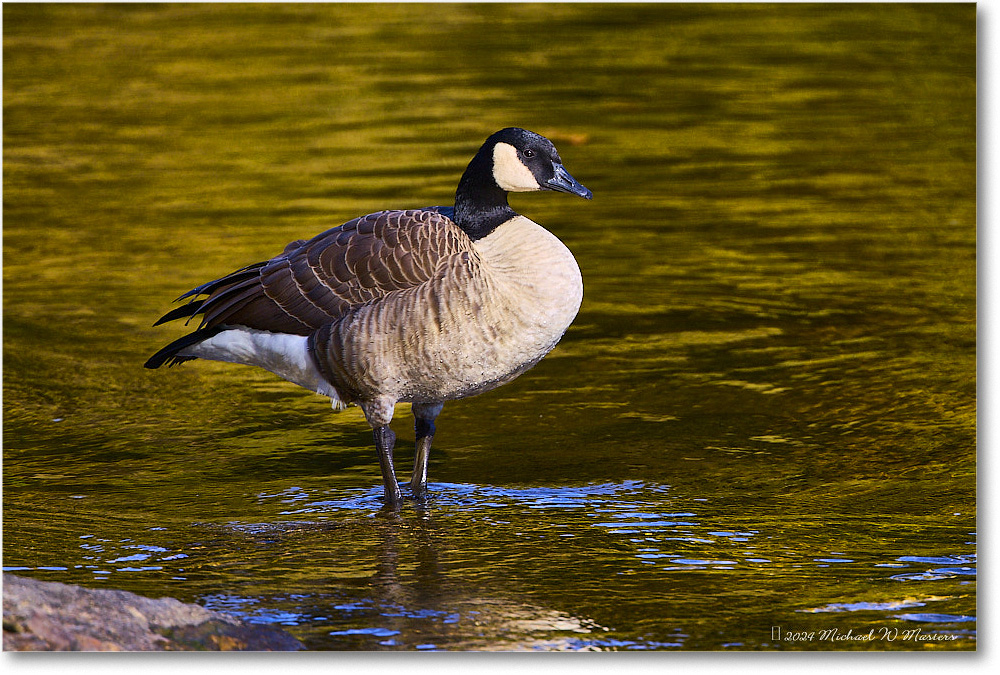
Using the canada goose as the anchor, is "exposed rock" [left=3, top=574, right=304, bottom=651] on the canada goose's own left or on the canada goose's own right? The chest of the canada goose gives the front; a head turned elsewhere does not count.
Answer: on the canada goose's own right

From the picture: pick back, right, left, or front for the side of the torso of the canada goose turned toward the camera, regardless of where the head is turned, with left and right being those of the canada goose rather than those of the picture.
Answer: right
